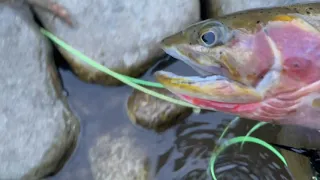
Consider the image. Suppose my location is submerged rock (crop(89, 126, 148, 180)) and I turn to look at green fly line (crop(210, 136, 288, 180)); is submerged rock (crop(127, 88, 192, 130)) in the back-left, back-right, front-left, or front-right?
front-left

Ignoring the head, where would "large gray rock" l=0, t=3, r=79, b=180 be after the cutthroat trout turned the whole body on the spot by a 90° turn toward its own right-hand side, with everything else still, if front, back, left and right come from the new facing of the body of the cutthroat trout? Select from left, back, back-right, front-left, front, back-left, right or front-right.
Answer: left

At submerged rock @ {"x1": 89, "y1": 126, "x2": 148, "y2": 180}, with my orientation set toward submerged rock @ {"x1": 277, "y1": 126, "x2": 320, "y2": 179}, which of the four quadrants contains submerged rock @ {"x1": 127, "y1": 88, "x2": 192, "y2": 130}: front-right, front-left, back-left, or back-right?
front-left

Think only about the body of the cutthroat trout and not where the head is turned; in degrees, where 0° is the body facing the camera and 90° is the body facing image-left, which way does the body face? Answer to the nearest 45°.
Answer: approximately 90°

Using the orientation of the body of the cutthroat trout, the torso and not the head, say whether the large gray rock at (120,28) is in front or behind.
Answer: in front
